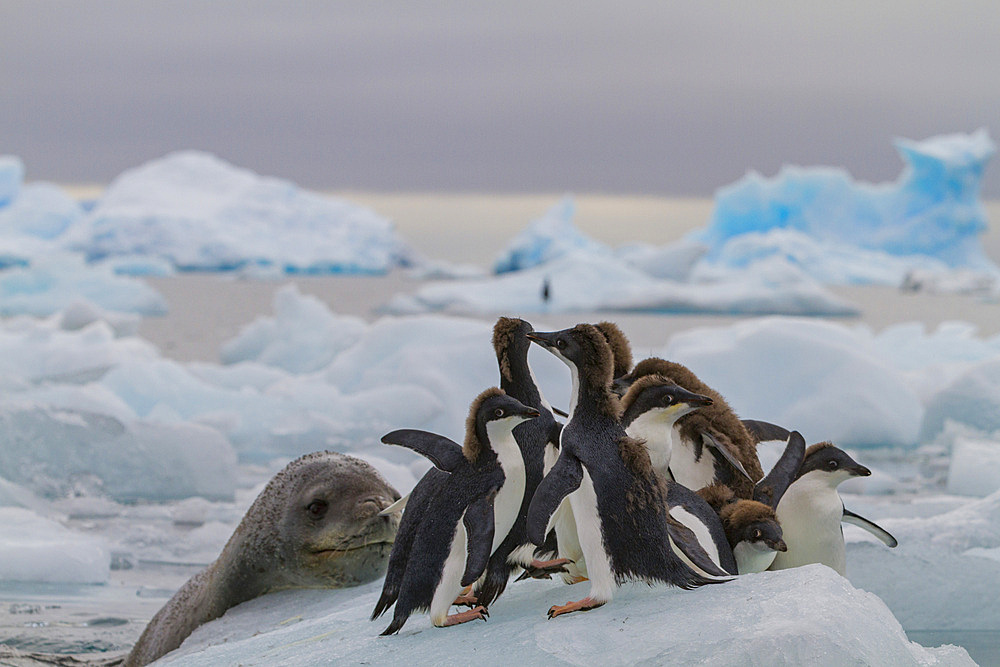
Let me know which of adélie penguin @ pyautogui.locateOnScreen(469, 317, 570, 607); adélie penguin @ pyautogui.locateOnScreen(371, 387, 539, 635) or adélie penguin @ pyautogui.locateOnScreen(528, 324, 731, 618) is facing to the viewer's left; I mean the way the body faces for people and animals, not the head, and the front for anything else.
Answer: adélie penguin @ pyautogui.locateOnScreen(528, 324, 731, 618)

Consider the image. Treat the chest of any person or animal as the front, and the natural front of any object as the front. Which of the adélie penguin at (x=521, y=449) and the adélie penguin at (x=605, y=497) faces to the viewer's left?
the adélie penguin at (x=605, y=497)

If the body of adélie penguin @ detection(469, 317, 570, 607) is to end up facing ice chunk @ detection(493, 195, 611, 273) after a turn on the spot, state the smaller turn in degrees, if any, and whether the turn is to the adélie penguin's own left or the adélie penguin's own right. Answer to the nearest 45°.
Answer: approximately 45° to the adélie penguin's own left

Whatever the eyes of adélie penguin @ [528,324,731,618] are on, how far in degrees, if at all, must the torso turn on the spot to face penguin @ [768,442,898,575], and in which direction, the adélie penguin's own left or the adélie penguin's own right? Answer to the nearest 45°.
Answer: approximately 135° to the adélie penguin's own right

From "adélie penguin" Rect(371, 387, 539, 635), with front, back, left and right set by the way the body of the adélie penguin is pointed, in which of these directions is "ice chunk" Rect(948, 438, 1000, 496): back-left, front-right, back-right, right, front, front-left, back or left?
front-left

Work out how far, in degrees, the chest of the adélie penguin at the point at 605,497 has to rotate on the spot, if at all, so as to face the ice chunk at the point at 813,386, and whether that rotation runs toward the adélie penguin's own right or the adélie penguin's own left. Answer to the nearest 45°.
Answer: approximately 90° to the adélie penguin's own right

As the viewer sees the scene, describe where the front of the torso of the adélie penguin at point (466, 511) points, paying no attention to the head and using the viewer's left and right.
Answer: facing to the right of the viewer

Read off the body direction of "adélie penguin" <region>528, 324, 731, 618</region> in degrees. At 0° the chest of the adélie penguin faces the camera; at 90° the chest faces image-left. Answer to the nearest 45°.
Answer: approximately 90°
